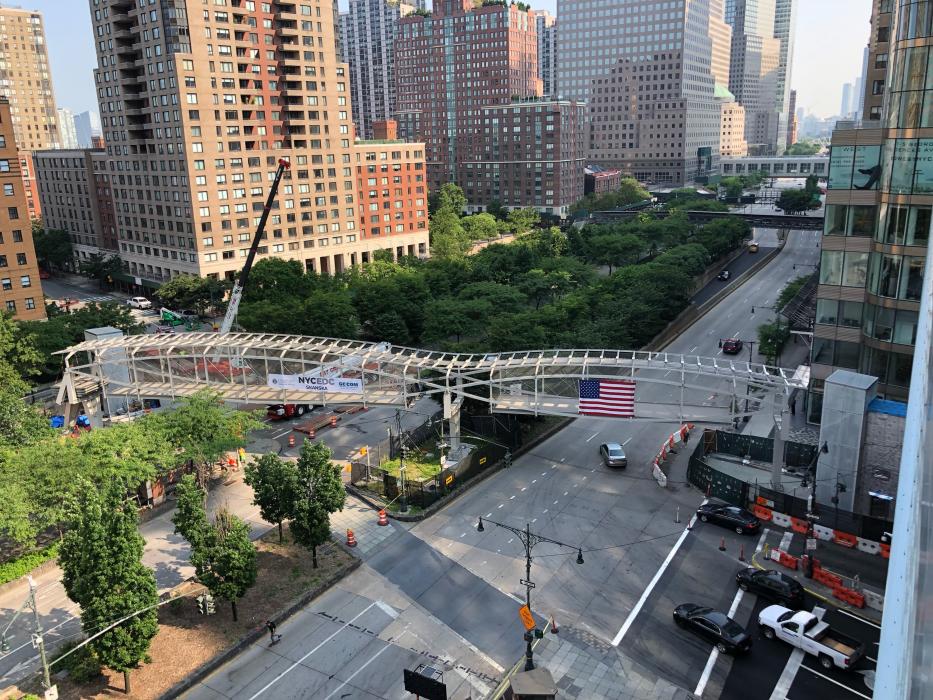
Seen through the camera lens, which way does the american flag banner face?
facing the viewer

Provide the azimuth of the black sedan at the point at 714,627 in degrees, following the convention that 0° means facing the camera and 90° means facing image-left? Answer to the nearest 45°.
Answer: approximately 135°

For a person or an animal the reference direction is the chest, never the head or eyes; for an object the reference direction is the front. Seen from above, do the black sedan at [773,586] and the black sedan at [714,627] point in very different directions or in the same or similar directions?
same or similar directions

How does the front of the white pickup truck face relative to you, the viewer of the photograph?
facing away from the viewer and to the left of the viewer

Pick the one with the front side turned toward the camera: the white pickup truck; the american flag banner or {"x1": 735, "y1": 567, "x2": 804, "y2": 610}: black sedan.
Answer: the american flag banner

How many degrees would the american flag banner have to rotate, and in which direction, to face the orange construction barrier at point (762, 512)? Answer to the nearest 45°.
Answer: approximately 45° to its left

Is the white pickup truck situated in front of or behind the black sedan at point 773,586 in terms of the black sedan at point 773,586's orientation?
behind

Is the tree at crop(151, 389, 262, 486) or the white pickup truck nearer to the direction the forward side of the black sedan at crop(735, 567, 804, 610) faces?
the tree

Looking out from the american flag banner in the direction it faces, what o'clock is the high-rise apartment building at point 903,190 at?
The high-rise apartment building is roughly at 8 o'clock from the american flag banner.

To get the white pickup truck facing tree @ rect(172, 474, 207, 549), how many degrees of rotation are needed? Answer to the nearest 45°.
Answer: approximately 45° to its left

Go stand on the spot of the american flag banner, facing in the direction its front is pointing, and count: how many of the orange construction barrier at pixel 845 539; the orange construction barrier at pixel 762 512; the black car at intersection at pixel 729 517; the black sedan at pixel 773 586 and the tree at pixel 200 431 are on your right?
1
